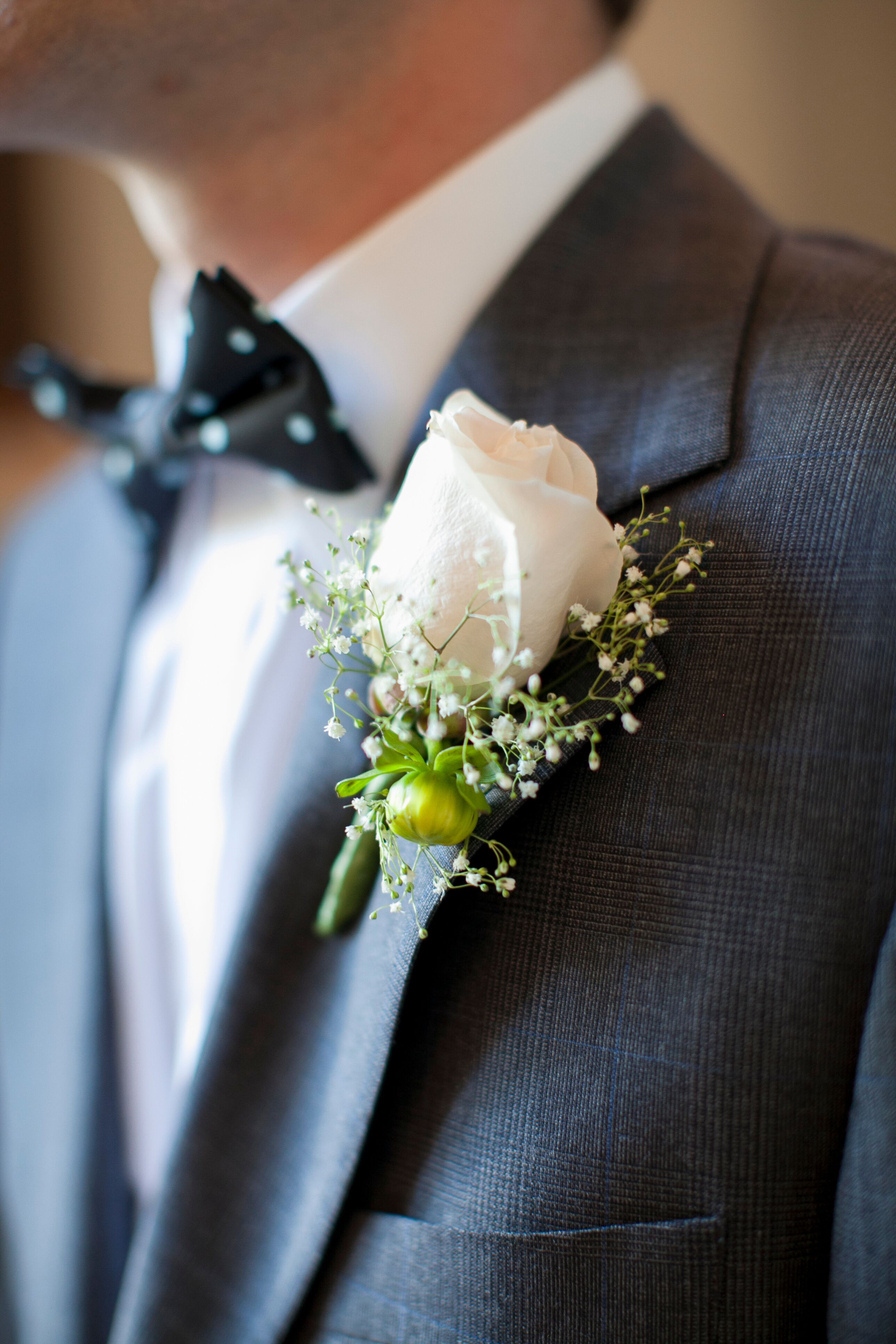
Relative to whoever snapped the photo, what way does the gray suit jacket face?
facing the viewer and to the left of the viewer
